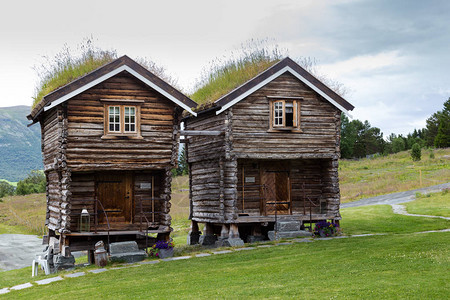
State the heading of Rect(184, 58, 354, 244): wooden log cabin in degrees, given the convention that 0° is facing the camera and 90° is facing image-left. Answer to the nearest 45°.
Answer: approximately 0°

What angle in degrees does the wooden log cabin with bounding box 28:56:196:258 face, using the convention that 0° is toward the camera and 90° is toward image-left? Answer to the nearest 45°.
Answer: approximately 0°

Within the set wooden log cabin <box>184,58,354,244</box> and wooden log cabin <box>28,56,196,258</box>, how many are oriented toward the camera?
2

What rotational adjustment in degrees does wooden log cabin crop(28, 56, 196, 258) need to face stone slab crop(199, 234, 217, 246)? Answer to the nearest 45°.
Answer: approximately 135° to its left

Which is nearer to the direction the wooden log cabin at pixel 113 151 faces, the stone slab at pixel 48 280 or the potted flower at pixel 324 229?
the stone slab

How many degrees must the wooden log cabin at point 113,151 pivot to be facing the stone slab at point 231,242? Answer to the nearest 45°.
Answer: approximately 90° to its left

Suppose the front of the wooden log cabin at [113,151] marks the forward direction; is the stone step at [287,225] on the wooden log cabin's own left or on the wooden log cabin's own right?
on the wooden log cabin's own left
